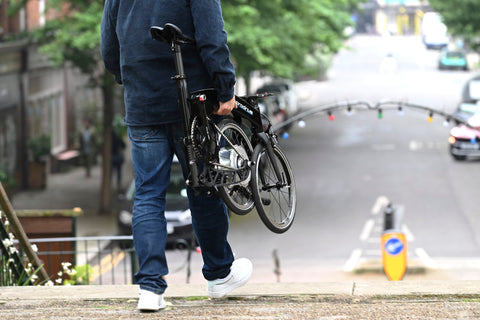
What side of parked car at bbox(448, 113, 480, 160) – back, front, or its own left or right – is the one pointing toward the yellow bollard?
front

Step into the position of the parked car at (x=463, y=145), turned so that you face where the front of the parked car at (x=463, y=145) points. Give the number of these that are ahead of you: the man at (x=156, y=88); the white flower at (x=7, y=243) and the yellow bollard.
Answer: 3

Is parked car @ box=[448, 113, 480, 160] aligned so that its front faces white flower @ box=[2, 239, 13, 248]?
yes

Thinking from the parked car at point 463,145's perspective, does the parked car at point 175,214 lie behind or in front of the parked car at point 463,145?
in front

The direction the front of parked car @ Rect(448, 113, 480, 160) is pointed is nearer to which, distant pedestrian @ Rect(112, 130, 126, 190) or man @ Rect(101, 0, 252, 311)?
the man

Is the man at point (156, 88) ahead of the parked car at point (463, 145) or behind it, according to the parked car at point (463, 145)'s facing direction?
ahead

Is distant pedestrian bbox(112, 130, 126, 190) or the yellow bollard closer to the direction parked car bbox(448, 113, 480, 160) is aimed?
the yellow bollard

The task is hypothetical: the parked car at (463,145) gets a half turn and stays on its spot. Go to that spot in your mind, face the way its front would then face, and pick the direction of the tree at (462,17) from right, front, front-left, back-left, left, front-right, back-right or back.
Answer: front

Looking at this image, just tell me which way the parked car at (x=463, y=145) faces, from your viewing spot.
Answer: facing the viewer

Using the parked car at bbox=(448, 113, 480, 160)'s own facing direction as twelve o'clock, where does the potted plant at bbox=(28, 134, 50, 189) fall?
The potted plant is roughly at 2 o'clock from the parked car.

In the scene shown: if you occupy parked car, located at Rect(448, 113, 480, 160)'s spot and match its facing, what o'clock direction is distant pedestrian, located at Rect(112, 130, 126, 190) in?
The distant pedestrian is roughly at 2 o'clock from the parked car.

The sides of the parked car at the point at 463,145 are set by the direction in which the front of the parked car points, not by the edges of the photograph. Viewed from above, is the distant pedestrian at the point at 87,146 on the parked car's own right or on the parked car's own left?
on the parked car's own right

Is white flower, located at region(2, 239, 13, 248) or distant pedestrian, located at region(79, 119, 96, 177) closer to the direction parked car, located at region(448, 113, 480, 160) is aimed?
the white flower
